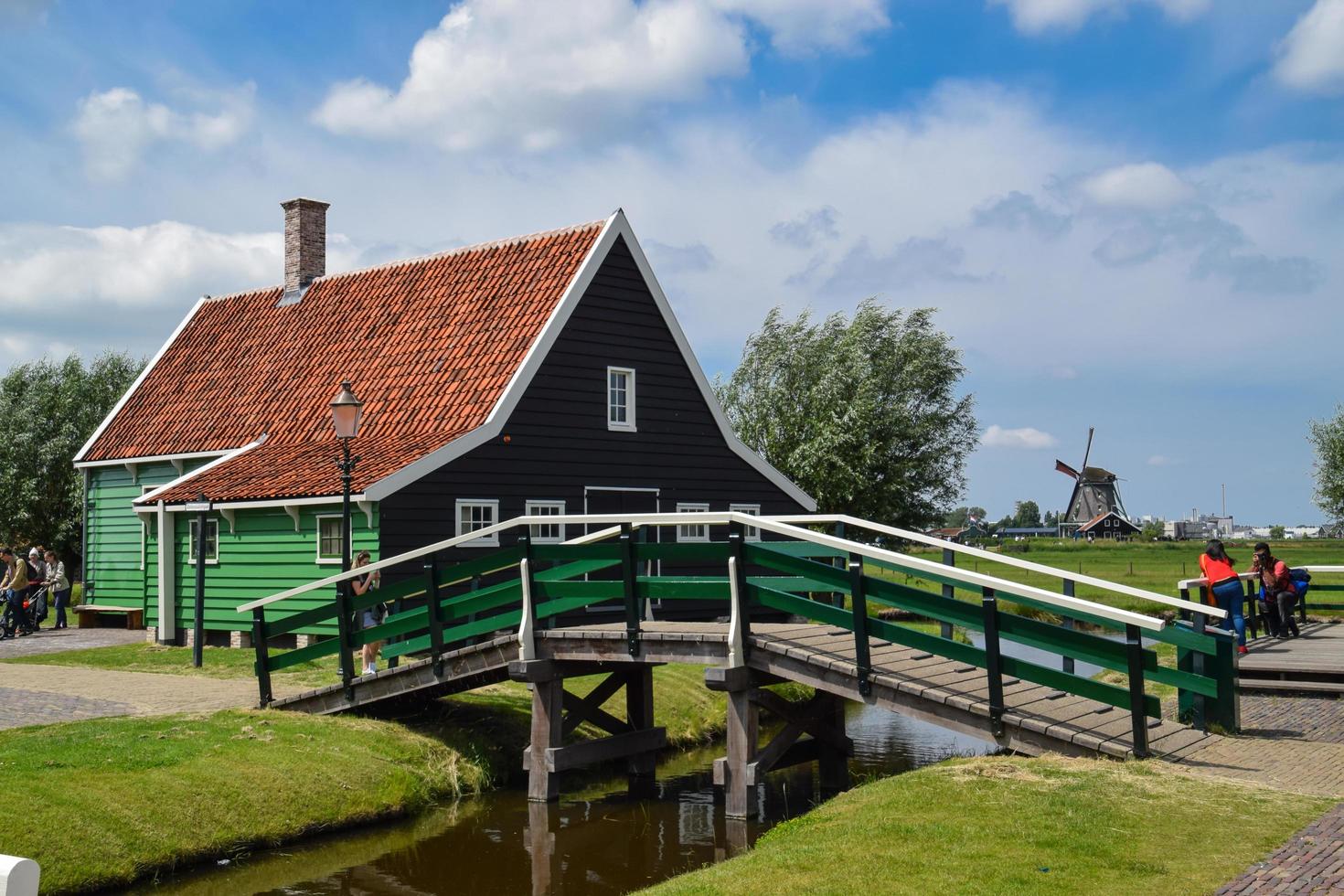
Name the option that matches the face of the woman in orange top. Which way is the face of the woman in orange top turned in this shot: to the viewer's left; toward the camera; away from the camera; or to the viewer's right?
away from the camera

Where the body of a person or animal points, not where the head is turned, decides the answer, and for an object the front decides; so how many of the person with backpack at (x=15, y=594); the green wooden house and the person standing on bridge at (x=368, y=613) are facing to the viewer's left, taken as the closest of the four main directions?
1

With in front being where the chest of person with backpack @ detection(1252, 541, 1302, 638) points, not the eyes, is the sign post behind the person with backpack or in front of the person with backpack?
in front

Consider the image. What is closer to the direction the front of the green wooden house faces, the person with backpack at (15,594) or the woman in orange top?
the woman in orange top
